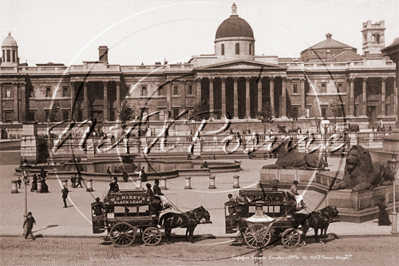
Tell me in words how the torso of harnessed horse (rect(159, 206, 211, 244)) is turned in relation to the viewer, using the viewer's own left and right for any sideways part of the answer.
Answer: facing to the right of the viewer

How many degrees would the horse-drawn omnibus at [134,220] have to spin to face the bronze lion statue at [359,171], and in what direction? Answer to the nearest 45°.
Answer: approximately 45° to its left

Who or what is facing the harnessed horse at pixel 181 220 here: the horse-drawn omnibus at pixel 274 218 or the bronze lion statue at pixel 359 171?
the bronze lion statue

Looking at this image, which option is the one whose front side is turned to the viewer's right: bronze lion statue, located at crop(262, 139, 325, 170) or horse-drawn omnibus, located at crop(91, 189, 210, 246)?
the horse-drawn omnibus

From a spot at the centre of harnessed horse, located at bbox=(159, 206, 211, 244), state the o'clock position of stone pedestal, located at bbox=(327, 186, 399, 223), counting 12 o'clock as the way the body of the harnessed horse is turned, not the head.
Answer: The stone pedestal is roughly at 11 o'clock from the harnessed horse.

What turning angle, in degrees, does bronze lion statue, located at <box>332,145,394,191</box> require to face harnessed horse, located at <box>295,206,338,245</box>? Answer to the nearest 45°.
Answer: approximately 45° to its left

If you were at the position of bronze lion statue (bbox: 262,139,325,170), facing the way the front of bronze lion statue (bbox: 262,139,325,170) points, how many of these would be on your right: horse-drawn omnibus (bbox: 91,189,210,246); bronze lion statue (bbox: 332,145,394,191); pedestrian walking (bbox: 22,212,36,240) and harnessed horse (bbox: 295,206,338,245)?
0

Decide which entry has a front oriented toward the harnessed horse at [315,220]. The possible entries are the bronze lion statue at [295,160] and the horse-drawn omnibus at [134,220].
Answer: the horse-drawn omnibus

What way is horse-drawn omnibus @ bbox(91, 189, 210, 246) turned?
to the viewer's right

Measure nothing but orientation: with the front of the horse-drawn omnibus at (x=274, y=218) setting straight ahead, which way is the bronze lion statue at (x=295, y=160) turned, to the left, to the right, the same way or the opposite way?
the opposite way

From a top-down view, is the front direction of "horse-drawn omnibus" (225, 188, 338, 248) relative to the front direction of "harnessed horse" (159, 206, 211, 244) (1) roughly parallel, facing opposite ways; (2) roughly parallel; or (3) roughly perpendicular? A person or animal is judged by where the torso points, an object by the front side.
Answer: roughly parallel

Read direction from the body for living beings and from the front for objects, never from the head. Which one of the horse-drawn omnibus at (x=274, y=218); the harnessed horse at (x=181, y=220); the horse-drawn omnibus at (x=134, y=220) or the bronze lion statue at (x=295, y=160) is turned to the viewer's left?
the bronze lion statue

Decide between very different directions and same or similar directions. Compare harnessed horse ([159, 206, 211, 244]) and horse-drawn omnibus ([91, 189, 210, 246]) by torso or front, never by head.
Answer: same or similar directions

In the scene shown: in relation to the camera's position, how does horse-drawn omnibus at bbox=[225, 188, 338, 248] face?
facing to the right of the viewer

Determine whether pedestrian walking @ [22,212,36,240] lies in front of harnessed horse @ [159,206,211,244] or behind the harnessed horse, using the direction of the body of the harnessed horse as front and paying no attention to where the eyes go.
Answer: behind

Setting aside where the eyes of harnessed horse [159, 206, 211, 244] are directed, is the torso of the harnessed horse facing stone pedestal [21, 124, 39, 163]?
no

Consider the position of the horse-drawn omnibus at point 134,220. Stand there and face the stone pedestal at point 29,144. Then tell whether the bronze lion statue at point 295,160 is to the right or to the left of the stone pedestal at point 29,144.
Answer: right

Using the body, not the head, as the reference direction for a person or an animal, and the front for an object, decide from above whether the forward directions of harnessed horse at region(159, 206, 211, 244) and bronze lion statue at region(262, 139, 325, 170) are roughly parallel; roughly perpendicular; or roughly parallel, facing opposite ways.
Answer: roughly parallel, facing opposite ways

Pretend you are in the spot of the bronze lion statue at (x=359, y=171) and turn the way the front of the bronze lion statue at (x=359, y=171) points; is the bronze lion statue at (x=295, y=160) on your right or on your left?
on your right

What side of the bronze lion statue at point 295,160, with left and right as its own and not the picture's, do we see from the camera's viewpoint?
left

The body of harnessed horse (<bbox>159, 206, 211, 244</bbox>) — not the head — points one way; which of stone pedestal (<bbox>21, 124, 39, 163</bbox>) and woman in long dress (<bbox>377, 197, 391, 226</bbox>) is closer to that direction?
the woman in long dress

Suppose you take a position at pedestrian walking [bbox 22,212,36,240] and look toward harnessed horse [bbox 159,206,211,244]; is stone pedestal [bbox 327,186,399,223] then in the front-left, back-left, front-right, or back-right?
front-left

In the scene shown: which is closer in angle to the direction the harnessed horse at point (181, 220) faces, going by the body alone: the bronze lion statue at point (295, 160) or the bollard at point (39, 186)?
the bronze lion statue
